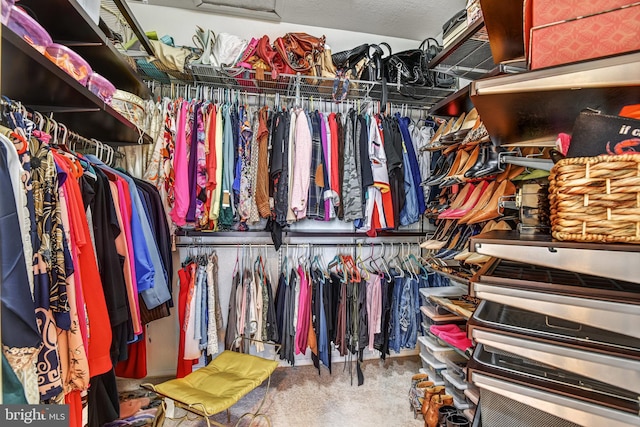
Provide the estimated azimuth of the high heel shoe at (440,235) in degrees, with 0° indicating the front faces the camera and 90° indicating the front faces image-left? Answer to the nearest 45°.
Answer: approximately 90°
